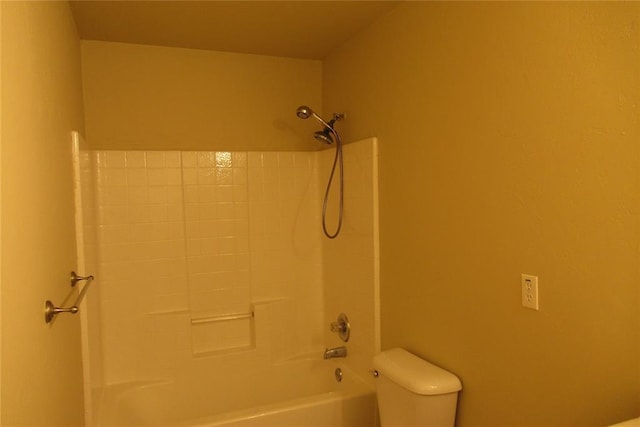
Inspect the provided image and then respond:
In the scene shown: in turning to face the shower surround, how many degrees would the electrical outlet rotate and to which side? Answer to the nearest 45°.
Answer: approximately 45° to its right

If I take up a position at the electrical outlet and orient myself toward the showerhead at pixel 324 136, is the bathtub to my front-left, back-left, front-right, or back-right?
front-left

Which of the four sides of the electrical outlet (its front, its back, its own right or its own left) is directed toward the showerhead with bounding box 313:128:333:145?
right

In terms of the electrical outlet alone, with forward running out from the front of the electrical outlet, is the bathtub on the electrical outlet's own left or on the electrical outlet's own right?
on the electrical outlet's own right

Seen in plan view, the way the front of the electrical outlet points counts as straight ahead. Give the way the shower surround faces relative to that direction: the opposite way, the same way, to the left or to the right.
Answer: to the left

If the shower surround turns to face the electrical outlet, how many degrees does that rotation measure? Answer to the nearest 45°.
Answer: approximately 45° to its left

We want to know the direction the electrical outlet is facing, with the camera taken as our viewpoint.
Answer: facing the viewer and to the left of the viewer

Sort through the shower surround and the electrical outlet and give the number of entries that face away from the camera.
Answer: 0

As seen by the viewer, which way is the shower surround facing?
toward the camera
